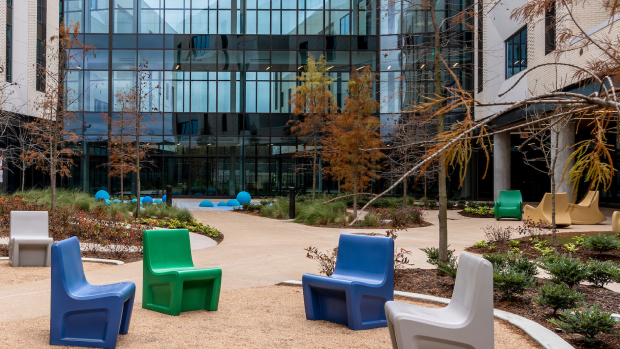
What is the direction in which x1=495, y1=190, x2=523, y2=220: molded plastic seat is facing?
toward the camera

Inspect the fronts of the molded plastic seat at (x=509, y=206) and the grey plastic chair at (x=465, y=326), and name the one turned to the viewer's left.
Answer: the grey plastic chair

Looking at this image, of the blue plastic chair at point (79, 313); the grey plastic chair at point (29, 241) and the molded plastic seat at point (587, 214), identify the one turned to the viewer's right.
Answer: the blue plastic chair

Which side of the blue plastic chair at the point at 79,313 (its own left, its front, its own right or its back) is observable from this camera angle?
right

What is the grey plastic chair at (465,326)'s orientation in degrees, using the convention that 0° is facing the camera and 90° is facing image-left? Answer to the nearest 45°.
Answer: approximately 90°

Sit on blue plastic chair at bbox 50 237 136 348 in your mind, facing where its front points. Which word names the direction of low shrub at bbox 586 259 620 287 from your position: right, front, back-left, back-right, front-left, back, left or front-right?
front

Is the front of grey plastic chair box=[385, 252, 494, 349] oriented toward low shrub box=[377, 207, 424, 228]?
no

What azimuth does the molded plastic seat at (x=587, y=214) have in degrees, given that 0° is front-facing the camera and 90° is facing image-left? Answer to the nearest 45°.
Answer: approximately 90°

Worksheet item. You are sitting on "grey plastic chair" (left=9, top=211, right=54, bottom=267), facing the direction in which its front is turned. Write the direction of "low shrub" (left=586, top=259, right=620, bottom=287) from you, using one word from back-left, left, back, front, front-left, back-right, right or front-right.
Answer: front-left

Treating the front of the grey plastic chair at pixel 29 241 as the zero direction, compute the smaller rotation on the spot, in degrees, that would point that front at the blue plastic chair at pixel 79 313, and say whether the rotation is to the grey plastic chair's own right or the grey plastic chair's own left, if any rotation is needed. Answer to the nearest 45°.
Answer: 0° — it already faces it

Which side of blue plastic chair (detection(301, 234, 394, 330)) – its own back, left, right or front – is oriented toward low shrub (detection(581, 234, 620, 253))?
back

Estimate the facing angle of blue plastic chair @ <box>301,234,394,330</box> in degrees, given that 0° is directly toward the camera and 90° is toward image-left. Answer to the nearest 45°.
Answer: approximately 45°

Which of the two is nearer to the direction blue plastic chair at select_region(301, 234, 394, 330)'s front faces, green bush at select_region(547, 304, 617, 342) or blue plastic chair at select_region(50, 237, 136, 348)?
the blue plastic chair

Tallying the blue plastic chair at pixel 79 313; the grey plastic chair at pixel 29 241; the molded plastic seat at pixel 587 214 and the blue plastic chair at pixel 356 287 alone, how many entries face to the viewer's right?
1

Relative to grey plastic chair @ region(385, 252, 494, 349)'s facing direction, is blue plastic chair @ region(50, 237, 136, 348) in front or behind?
in front

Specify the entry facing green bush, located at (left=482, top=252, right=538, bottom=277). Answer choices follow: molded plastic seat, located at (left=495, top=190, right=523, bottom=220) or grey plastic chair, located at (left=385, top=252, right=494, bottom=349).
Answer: the molded plastic seat
